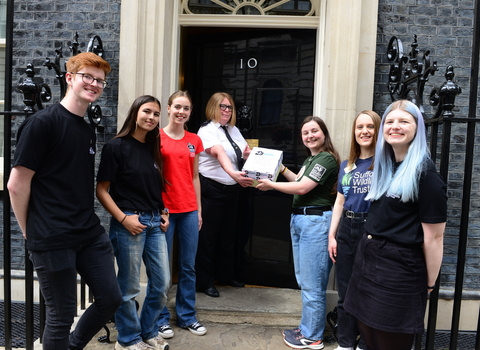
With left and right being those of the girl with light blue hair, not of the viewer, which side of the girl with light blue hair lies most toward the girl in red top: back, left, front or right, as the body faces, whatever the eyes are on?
right

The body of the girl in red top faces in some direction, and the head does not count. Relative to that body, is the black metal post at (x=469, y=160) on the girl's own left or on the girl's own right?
on the girl's own left

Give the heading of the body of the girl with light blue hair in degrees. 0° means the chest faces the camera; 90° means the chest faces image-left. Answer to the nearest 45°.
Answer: approximately 45°

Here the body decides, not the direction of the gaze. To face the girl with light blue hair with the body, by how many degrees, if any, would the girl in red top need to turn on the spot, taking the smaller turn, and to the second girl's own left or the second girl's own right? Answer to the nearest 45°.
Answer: approximately 45° to the second girl's own left

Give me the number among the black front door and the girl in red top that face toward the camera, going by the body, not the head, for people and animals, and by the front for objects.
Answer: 2
